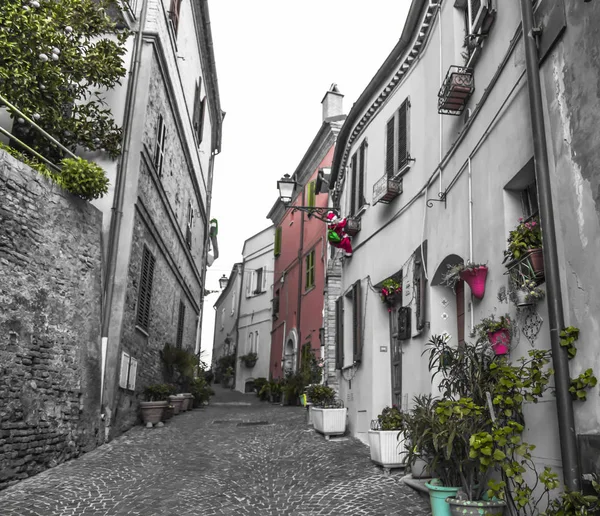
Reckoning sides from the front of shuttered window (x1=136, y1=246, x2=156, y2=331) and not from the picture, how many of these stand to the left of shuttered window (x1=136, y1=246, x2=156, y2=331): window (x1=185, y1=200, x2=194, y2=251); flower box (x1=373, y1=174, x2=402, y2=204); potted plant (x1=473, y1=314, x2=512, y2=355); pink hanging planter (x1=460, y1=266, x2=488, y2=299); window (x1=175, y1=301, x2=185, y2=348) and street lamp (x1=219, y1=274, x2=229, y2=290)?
3

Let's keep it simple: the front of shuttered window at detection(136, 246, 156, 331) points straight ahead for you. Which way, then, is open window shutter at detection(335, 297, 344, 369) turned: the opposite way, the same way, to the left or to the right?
the opposite way

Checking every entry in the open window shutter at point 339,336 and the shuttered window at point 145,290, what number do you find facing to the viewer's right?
1

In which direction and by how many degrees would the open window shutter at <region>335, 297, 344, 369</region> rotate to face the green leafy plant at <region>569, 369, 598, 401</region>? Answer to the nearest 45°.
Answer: approximately 90° to its left

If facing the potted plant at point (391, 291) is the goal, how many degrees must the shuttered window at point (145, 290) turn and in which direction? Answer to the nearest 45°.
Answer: approximately 45° to its right

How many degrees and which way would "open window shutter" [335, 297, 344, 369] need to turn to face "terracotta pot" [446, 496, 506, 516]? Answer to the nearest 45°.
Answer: approximately 90° to its left

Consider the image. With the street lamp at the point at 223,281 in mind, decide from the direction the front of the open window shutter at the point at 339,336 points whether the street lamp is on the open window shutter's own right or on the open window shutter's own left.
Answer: on the open window shutter's own right

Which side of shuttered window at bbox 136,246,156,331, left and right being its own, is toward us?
right

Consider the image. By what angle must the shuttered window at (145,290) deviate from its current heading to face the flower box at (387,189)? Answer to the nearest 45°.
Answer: approximately 45° to its right

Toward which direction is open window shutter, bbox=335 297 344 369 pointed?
to the viewer's left

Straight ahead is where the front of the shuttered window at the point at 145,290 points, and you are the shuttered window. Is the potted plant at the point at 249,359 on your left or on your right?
on your left

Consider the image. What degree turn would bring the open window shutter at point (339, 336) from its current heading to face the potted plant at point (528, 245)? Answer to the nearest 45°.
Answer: approximately 90° to its left
